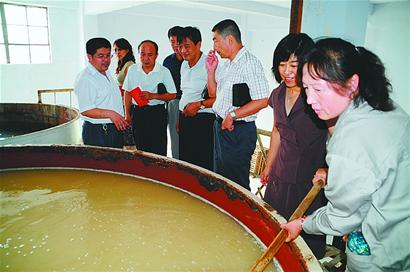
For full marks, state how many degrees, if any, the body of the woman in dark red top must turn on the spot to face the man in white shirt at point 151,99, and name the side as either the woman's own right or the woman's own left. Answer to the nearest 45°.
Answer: approximately 90° to the woman's own right

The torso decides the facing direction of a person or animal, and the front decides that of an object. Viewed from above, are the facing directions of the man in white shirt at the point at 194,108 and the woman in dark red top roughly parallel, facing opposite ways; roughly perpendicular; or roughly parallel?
roughly parallel

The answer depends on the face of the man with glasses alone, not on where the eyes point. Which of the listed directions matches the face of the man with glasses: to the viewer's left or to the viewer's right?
to the viewer's right

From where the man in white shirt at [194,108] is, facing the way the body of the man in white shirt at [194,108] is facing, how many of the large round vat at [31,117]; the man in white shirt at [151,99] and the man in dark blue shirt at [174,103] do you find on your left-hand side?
0

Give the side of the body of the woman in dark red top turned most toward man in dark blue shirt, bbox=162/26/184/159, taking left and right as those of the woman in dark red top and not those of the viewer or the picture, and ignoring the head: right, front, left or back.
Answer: right

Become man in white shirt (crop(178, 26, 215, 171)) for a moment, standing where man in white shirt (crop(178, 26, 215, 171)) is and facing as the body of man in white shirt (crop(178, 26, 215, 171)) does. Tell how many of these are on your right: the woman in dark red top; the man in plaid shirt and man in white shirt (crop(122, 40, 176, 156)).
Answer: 1

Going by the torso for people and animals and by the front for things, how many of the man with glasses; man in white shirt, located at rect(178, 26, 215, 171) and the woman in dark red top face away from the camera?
0

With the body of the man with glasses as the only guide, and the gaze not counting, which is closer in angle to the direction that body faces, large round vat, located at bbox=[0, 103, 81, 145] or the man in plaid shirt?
the man in plaid shirt

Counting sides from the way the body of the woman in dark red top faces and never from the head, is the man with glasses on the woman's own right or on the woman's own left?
on the woman's own right

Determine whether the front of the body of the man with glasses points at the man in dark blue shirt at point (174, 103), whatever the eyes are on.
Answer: no

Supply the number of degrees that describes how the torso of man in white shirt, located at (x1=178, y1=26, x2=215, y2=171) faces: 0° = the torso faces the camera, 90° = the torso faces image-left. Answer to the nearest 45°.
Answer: approximately 45°

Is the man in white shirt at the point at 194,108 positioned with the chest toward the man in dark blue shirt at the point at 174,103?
no

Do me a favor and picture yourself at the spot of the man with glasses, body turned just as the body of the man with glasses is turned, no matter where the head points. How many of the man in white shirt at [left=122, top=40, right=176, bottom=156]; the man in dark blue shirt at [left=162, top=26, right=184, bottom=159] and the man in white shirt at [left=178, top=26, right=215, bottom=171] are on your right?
0

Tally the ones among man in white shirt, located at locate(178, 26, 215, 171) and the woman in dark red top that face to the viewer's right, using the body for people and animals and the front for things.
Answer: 0

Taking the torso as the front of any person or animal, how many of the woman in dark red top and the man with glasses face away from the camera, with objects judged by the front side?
0

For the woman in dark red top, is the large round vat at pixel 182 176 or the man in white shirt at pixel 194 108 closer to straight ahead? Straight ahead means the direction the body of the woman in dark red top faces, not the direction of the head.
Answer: the large round vat

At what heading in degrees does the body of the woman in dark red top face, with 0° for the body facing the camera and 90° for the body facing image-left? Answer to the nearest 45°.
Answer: approximately 45°
